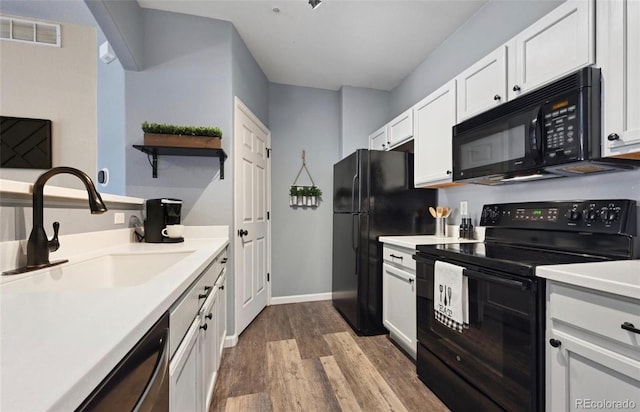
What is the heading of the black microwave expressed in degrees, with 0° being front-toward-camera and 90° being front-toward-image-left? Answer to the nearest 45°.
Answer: approximately 45°

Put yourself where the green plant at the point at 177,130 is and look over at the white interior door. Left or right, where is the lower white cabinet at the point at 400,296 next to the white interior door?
right

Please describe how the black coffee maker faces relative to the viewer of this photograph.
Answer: facing to the right of the viewer

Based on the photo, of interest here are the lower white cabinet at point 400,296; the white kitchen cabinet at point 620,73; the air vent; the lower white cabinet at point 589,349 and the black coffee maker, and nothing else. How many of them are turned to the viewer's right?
1

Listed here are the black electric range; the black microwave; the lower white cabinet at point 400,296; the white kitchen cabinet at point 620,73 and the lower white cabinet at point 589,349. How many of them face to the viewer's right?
0

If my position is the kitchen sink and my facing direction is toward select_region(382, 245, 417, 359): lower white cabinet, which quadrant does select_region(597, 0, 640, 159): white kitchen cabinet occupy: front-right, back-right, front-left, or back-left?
front-right

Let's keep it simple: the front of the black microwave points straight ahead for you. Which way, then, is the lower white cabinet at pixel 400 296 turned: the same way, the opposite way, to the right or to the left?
the same way

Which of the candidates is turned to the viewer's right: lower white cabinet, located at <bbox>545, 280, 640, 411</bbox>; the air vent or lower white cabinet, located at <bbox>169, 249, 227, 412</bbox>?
lower white cabinet, located at <bbox>169, 249, 227, 412</bbox>

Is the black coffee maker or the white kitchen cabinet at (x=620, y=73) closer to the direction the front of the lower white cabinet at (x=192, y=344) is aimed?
the white kitchen cabinet

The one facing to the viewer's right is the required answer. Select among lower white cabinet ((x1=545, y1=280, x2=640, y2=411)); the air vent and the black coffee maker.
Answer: the black coffee maker

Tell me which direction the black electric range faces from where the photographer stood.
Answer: facing the viewer and to the left of the viewer

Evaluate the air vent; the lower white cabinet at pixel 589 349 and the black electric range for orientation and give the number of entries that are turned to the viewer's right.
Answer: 0

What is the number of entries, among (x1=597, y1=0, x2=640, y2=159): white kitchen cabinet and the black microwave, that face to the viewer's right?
0

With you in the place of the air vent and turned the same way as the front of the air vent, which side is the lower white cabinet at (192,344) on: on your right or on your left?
on your left

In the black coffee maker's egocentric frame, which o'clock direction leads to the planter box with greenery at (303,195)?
The planter box with greenery is roughly at 11 o'clock from the black coffee maker.

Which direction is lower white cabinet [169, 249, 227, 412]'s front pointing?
to the viewer's right

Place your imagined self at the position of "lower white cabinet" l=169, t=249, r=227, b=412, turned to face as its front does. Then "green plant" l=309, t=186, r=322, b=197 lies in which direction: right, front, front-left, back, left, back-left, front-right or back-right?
front-left

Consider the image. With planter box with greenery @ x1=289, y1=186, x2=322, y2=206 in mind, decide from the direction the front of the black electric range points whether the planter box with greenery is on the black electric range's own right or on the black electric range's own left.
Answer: on the black electric range's own right
